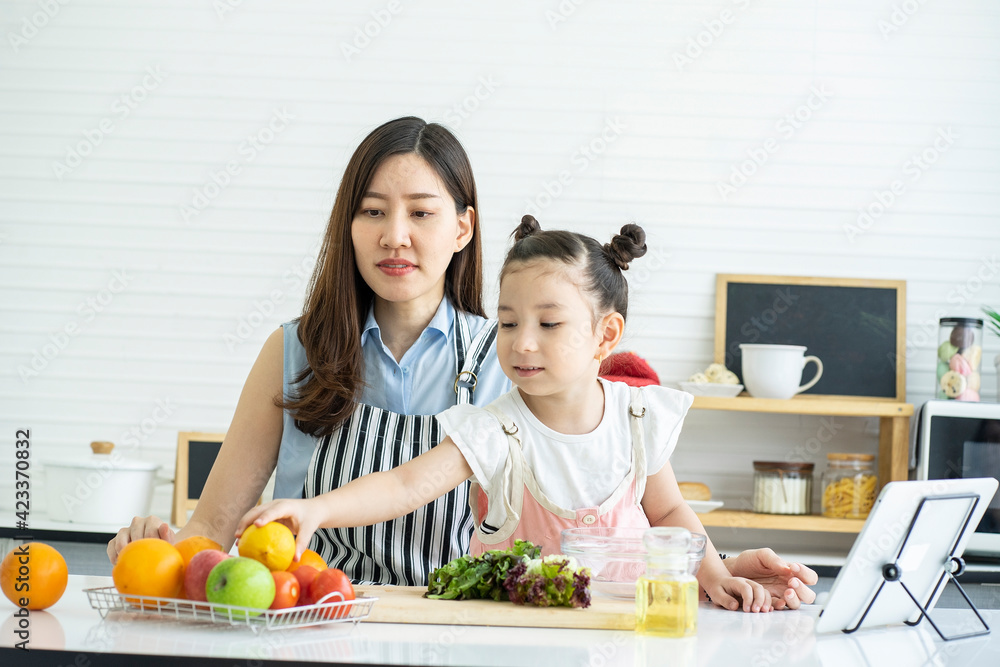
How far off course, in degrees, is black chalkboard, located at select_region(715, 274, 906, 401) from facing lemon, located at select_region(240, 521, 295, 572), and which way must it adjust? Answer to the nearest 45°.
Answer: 0° — it already faces it

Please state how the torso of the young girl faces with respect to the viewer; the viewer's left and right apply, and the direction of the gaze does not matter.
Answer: facing the viewer

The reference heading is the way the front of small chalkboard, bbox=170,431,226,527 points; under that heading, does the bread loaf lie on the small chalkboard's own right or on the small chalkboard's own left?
on the small chalkboard's own left

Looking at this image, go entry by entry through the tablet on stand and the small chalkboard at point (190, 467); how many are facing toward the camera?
1

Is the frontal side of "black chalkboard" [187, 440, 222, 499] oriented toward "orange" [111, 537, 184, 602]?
yes

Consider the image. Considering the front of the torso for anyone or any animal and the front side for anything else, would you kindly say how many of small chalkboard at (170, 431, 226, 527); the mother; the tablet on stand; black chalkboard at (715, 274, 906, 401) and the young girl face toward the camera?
4

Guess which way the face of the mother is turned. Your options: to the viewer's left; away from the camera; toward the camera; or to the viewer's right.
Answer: toward the camera

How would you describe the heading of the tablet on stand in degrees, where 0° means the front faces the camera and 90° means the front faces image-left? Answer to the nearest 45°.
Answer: approximately 135°

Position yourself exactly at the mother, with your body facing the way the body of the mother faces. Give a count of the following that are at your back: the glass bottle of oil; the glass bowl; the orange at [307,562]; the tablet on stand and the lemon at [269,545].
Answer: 0

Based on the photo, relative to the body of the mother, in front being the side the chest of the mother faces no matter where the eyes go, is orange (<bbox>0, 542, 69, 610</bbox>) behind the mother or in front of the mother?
in front

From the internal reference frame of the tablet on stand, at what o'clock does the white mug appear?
The white mug is roughly at 1 o'clock from the tablet on stand.

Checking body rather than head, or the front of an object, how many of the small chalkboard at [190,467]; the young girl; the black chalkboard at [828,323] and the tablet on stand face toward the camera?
3

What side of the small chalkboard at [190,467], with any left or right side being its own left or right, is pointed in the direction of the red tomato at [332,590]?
front

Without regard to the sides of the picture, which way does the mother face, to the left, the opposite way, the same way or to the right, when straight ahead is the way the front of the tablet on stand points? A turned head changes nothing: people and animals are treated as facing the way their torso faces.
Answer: the opposite way

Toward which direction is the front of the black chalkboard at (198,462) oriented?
toward the camera
